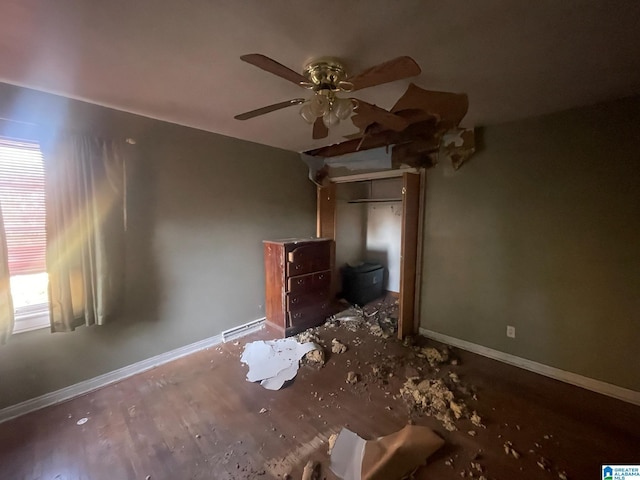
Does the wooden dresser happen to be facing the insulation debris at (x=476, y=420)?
yes

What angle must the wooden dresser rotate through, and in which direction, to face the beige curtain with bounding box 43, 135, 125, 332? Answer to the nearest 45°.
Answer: approximately 90° to its right

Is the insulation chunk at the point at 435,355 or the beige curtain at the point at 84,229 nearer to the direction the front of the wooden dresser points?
the insulation chunk

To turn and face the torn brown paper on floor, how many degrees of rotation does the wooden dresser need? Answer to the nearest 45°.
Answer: approximately 45° to its right

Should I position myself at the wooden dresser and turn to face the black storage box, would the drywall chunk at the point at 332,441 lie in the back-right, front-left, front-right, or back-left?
back-right

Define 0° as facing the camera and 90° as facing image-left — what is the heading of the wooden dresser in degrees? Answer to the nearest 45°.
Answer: approximately 315°

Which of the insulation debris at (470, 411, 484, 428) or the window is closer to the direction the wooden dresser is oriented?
the insulation debris

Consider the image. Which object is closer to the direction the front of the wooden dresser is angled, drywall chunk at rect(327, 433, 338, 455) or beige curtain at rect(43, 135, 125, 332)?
the drywall chunk

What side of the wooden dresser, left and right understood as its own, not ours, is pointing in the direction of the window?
right

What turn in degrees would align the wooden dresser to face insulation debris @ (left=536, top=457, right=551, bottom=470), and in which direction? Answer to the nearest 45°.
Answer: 0° — it already faces it

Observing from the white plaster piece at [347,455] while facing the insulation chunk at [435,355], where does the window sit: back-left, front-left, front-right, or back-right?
back-left
